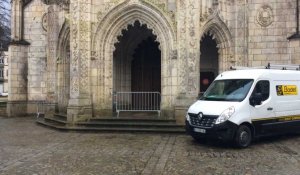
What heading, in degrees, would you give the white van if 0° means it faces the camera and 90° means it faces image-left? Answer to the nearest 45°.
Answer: approximately 45°

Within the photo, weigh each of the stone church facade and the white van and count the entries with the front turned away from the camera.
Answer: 0

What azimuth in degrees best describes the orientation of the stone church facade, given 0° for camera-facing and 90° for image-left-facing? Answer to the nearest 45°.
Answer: approximately 0°

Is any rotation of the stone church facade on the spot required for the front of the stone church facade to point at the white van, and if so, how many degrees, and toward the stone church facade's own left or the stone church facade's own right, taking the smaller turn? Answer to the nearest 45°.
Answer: approximately 45° to the stone church facade's own left

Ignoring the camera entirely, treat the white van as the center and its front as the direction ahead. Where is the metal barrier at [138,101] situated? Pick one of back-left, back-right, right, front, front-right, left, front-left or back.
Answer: right
